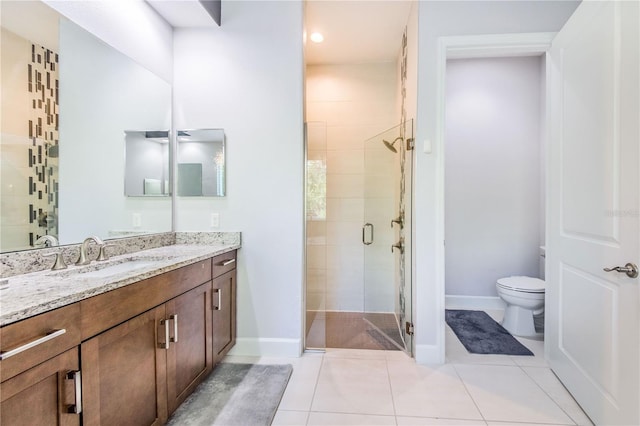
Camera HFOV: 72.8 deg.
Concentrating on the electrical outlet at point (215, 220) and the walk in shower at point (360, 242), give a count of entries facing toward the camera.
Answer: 2

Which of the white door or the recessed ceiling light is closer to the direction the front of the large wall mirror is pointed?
the white door

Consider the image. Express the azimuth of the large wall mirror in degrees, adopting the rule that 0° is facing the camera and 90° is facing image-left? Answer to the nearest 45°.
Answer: approximately 315°

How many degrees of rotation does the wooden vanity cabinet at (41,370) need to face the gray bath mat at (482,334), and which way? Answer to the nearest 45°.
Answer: approximately 45° to its left

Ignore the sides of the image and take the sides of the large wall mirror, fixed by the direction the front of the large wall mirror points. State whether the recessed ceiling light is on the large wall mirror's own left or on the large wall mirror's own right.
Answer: on the large wall mirror's own left

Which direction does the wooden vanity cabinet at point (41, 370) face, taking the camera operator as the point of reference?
facing the viewer and to the right of the viewer

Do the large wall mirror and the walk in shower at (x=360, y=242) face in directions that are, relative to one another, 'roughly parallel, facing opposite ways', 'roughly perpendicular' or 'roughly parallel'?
roughly perpendicular

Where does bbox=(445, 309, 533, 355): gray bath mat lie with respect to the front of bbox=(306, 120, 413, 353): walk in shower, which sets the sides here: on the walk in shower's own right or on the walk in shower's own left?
on the walk in shower's own left

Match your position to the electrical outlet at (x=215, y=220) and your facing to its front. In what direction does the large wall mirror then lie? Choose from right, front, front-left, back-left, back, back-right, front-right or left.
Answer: front-right

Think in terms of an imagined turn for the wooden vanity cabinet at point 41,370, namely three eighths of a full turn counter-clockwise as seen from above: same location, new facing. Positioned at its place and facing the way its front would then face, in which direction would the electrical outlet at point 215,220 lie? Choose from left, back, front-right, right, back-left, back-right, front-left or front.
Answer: front-right

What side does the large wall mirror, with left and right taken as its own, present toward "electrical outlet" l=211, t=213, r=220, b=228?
left
